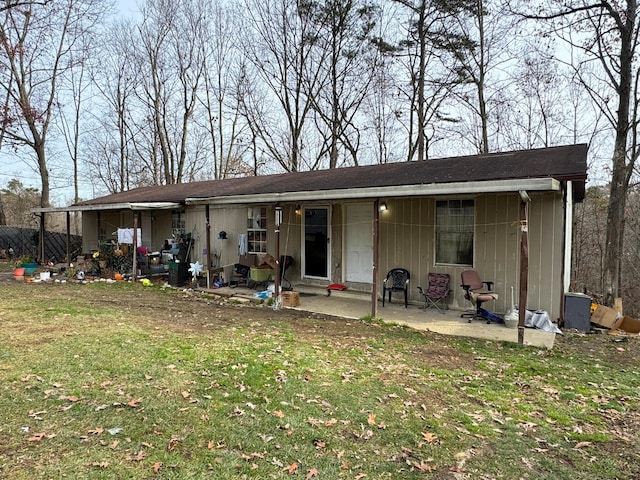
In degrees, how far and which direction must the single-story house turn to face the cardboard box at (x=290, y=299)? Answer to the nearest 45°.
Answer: approximately 45° to its right

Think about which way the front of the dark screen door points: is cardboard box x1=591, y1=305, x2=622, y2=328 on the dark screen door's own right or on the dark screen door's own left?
on the dark screen door's own left

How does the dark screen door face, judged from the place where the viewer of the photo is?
facing the viewer and to the left of the viewer

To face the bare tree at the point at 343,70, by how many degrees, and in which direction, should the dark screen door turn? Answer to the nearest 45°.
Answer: approximately 135° to its right

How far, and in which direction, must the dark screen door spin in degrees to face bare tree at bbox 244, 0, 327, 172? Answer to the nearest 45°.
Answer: approximately 135° to its right

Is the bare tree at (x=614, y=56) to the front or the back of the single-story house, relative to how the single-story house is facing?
to the back
